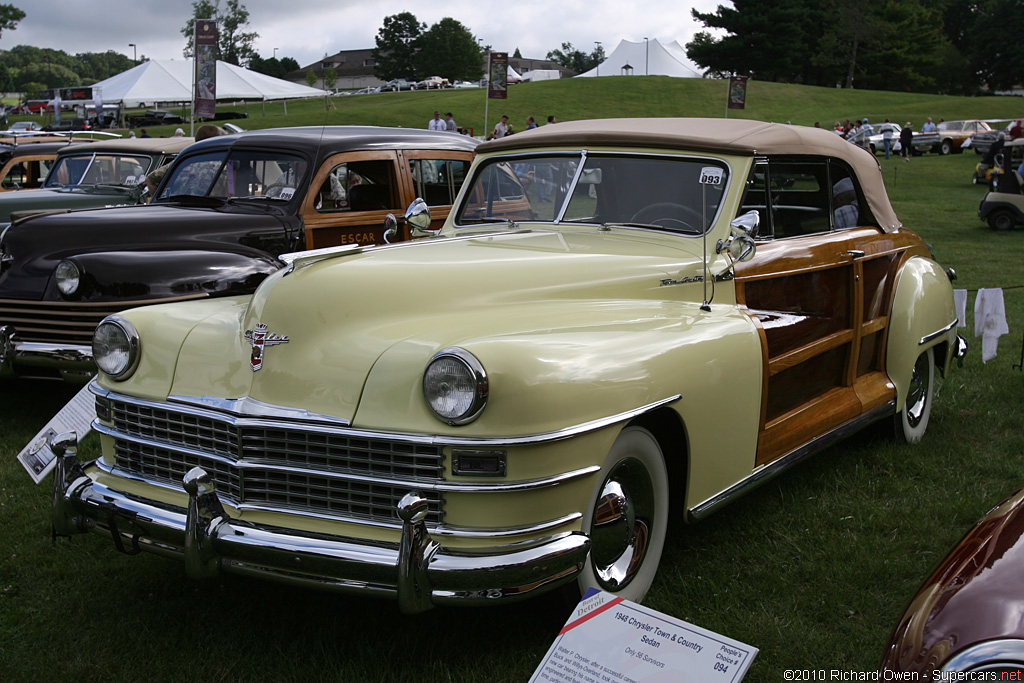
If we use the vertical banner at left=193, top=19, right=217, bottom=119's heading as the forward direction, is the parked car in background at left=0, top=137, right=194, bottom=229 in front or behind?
in front

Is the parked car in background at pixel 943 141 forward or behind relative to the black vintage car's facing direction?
behind

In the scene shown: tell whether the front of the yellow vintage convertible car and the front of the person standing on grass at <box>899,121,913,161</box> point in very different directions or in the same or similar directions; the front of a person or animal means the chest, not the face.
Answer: very different directions

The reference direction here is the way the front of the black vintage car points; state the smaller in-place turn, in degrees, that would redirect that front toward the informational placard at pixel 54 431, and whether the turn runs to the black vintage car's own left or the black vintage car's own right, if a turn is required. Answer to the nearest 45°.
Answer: approximately 45° to the black vintage car's own left

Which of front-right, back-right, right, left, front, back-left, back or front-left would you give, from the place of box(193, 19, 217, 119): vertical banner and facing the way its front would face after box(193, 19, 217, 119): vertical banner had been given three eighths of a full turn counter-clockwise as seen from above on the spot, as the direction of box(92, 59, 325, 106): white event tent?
front-left

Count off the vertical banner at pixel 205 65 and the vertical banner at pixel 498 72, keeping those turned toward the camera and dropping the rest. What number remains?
2

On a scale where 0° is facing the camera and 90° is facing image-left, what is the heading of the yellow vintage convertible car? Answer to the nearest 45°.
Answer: approximately 45°

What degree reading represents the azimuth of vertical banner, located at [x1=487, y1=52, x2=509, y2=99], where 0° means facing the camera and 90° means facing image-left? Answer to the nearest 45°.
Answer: approximately 0°

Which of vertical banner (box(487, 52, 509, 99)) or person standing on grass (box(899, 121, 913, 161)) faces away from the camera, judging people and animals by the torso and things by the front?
the person standing on grass

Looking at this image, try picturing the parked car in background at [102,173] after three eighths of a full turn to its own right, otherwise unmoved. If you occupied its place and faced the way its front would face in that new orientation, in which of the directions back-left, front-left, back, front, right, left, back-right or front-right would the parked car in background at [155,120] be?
front
